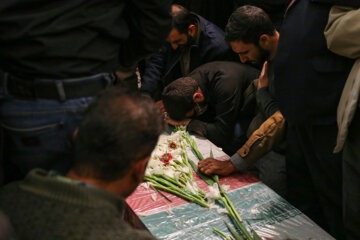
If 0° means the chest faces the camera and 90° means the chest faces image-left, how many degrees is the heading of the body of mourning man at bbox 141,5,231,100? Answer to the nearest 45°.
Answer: approximately 45°

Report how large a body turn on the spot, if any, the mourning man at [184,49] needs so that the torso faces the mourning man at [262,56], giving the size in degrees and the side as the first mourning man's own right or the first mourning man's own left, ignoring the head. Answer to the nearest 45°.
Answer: approximately 90° to the first mourning man's own left

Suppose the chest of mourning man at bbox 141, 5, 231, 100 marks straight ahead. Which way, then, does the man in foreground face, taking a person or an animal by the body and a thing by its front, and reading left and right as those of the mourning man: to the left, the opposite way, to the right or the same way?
the opposite way

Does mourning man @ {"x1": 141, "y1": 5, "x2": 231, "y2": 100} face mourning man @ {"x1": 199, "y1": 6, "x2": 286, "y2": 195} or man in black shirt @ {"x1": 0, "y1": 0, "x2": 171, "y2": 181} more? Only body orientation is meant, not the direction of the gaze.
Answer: the man in black shirt

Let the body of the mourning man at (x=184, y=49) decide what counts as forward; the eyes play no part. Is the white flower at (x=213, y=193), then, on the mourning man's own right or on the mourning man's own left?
on the mourning man's own left

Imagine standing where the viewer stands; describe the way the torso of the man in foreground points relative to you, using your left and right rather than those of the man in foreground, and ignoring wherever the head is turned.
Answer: facing away from the viewer and to the right of the viewer
